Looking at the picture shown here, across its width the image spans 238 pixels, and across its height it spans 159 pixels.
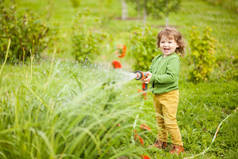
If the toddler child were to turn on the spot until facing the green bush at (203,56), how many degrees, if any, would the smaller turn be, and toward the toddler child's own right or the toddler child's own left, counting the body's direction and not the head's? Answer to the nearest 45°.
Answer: approximately 135° to the toddler child's own right

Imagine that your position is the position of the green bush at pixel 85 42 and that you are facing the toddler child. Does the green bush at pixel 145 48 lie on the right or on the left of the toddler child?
left

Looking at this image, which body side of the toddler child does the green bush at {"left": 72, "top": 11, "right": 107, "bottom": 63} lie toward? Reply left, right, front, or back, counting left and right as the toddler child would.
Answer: right

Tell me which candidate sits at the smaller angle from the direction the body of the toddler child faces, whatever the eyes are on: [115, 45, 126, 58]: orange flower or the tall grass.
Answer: the tall grass

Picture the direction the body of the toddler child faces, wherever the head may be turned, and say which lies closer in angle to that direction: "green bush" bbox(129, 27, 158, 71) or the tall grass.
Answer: the tall grass

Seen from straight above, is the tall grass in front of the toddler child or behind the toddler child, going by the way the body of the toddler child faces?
in front

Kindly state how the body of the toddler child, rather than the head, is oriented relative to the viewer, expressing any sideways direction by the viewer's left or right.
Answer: facing the viewer and to the left of the viewer
